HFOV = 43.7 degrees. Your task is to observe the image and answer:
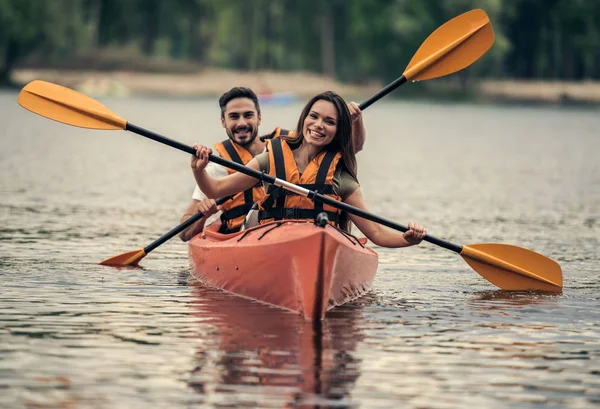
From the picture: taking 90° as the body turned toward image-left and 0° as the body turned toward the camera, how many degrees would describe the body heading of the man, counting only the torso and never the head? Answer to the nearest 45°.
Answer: approximately 0°
